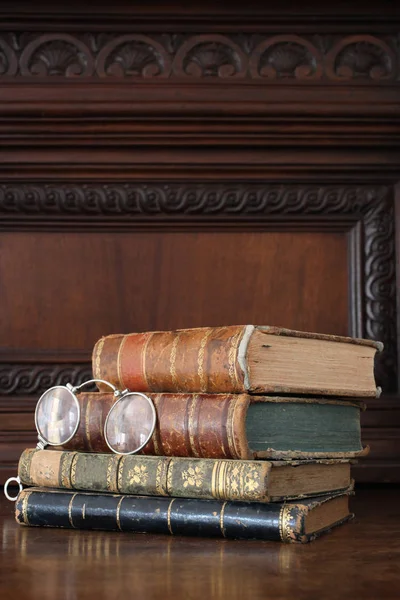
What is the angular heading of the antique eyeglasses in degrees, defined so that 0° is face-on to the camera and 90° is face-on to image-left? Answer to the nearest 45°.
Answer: approximately 0°
